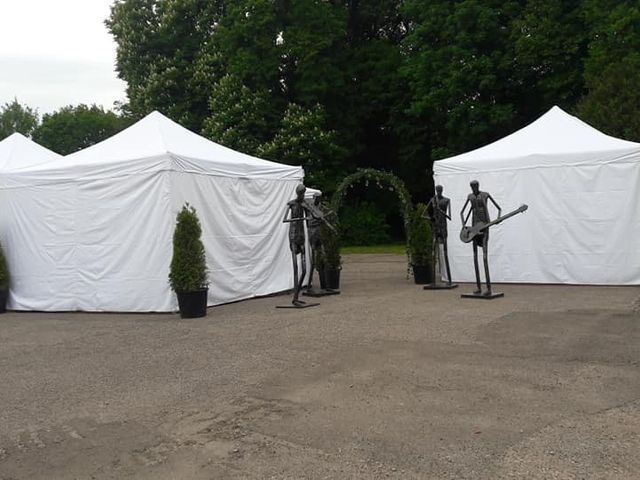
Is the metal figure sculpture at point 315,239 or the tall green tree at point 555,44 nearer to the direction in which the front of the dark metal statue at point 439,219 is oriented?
the metal figure sculpture

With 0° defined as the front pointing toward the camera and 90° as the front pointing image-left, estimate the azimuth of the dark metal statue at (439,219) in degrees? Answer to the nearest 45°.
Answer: approximately 0°

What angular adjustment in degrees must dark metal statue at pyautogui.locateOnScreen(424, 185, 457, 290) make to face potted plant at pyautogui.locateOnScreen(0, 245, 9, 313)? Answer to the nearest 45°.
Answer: approximately 90° to its right

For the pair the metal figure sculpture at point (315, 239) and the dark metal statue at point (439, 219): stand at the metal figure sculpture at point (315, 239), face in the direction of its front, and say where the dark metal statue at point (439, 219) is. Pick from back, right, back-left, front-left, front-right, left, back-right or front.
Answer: front-left

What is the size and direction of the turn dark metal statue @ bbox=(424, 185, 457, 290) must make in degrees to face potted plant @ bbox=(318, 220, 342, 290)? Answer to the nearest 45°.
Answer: approximately 90° to its right

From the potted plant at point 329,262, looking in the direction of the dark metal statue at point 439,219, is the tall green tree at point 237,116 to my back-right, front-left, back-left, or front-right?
back-left

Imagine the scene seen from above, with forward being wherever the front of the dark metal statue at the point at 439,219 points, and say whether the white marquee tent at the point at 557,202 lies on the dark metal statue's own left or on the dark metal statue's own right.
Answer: on the dark metal statue's own left

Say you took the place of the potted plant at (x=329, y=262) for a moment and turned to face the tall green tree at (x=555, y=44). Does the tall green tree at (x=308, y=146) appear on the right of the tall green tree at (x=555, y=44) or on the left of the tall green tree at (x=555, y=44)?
left

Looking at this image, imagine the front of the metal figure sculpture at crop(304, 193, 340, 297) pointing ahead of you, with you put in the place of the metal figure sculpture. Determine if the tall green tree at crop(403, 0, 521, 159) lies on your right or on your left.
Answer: on your left

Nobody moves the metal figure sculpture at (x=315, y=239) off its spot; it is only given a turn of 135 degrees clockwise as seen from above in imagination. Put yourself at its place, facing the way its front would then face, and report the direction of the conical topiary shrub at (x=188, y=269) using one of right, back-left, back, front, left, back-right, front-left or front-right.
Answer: front-left

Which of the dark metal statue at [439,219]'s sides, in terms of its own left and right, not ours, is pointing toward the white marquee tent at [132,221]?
right

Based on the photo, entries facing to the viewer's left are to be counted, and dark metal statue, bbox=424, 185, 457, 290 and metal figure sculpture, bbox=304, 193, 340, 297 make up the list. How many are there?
0
